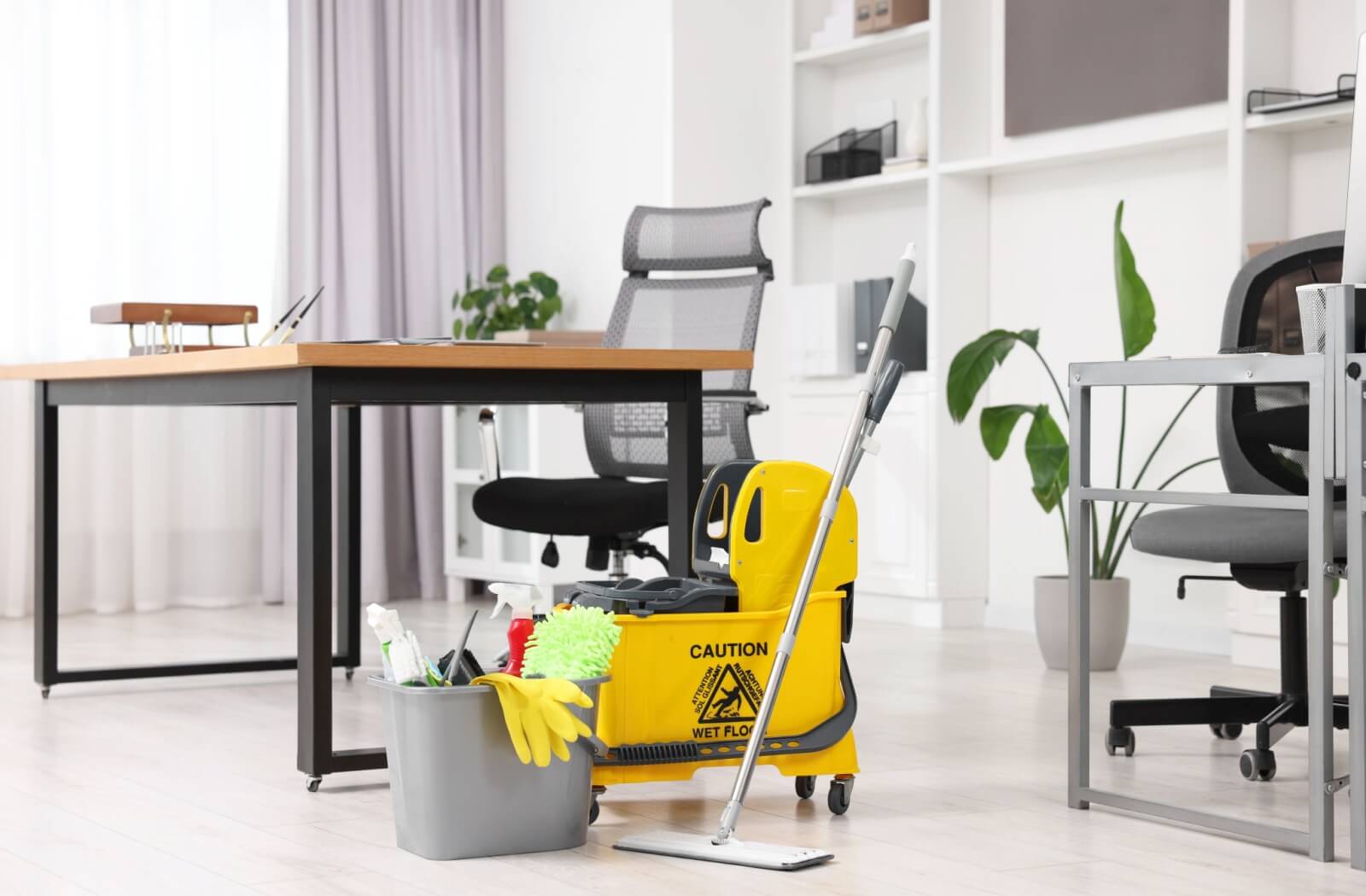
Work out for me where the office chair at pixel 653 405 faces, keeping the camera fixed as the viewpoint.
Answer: facing the viewer and to the left of the viewer

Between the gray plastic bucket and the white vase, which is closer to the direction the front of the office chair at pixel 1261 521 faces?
the gray plastic bucket

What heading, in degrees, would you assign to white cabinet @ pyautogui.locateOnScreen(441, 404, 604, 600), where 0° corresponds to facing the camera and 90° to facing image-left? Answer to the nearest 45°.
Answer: approximately 45°

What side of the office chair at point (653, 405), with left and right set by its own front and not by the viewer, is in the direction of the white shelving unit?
back

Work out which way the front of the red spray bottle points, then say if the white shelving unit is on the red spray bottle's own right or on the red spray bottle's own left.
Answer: on the red spray bottle's own right

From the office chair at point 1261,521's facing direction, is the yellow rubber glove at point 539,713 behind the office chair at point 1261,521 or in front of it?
in front

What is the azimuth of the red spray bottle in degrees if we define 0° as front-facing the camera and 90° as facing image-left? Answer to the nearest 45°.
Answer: approximately 90°

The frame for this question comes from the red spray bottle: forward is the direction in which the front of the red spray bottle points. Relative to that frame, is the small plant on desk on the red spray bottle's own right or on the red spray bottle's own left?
on the red spray bottle's own right

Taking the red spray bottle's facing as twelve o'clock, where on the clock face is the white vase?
The white vase is roughly at 4 o'clock from the red spray bottle.

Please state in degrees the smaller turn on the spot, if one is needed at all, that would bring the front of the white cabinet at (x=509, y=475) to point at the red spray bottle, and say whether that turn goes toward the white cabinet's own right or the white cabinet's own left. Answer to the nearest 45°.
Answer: approximately 45° to the white cabinet's own left

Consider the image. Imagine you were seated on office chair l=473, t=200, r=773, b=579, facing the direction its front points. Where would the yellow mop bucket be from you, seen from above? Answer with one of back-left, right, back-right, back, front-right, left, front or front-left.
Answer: front-left

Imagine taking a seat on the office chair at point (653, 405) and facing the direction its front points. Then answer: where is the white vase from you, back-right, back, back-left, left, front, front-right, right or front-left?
back
